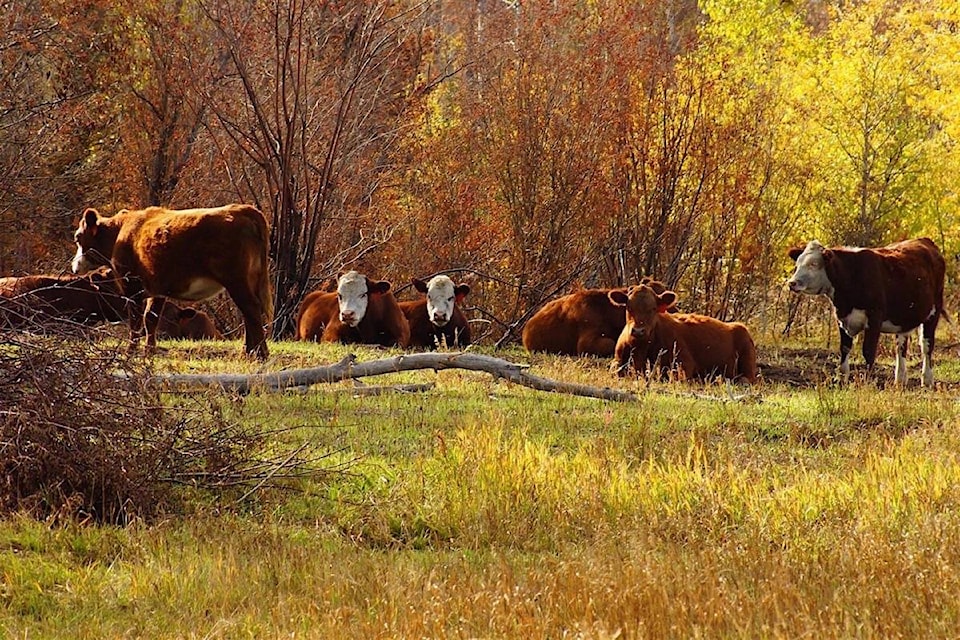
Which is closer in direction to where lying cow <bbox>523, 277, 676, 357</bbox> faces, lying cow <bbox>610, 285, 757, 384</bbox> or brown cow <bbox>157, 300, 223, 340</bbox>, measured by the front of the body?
the lying cow

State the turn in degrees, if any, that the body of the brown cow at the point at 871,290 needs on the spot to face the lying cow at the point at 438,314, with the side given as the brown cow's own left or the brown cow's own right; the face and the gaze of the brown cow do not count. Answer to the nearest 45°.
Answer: approximately 45° to the brown cow's own right

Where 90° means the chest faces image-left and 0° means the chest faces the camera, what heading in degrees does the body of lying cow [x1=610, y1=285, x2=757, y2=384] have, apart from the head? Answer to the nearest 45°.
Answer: approximately 45°

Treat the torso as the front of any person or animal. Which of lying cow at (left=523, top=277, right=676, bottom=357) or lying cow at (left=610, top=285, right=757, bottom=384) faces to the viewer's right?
lying cow at (left=523, top=277, right=676, bottom=357)

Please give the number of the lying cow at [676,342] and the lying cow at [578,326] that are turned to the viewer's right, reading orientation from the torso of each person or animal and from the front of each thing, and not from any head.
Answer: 1

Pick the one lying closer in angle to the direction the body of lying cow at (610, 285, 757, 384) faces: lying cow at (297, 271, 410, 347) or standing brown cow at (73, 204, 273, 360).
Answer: the standing brown cow

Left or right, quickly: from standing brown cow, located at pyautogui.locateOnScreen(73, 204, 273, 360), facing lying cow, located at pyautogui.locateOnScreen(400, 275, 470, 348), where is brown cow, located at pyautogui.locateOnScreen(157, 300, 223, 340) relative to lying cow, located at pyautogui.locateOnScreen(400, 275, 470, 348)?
left

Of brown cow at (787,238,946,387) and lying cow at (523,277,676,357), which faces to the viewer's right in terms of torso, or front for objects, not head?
the lying cow

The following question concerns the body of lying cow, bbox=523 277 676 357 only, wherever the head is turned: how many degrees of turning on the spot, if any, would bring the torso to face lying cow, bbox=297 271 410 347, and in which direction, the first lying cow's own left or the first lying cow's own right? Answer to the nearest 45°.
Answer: approximately 180°

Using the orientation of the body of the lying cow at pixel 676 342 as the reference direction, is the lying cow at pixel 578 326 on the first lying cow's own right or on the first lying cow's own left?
on the first lying cow's own right

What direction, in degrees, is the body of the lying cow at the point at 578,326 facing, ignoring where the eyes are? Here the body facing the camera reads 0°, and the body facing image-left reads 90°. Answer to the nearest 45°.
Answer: approximately 270°

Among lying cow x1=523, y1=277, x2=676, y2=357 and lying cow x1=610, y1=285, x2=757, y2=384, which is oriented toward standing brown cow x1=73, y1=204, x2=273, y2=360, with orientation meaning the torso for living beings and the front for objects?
lying cow x1=610, y1=285, x2=757, y2=384
